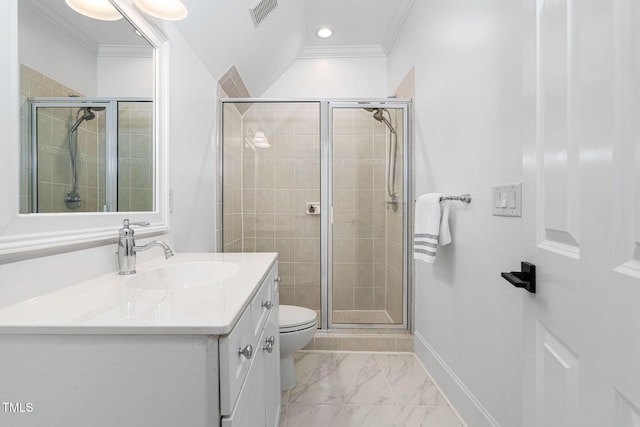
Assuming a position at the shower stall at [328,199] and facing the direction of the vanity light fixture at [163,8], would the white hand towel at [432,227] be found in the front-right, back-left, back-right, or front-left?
front-left

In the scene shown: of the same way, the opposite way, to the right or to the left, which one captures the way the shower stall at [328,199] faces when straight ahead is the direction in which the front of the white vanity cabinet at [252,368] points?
to the right

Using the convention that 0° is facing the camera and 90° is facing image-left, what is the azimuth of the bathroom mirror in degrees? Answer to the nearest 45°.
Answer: approximately 315°

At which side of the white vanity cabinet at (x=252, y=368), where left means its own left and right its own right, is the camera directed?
right

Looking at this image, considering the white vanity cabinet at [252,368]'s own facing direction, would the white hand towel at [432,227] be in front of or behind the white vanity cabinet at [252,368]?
in front

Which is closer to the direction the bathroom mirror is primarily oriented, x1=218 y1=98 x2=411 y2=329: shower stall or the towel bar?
the towel bar

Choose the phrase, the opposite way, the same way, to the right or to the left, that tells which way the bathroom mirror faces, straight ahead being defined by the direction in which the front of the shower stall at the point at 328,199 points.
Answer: to the left

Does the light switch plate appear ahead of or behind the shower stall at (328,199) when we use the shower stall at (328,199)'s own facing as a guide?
ahead

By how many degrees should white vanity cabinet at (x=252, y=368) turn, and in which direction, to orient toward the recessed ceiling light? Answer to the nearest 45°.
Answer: approximately 90° to its left

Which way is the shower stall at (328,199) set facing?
toward the camera
